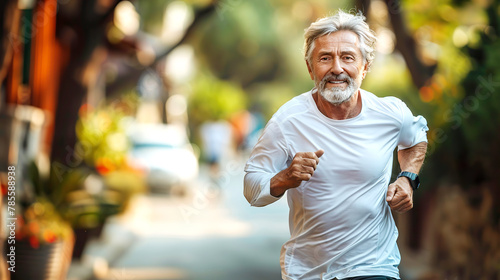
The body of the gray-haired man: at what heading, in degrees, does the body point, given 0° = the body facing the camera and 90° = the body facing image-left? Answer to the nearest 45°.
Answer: approximately 0°

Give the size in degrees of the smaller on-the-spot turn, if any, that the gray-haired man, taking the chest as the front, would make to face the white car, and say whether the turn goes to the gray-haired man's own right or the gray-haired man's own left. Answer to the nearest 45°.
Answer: approximately 180°
